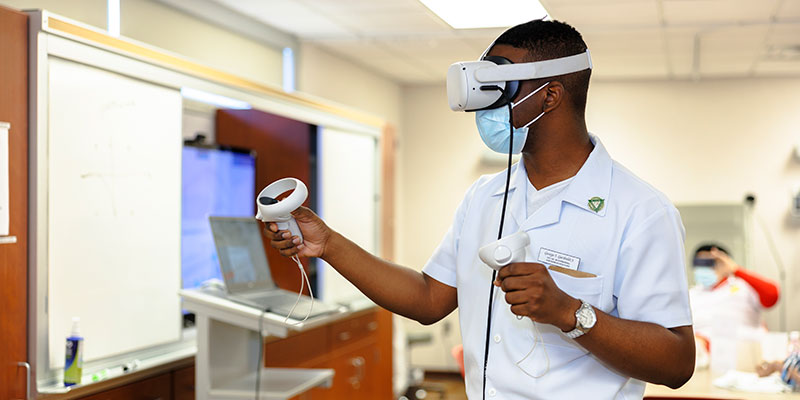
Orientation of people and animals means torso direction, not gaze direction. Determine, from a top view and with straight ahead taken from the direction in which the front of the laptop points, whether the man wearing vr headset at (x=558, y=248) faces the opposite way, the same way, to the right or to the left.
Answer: to the right

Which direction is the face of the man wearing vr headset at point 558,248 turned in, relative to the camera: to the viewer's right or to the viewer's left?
to the viewer's left

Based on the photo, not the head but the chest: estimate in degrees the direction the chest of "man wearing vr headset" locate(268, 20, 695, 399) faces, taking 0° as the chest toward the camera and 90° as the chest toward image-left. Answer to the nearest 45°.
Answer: approximately 45°

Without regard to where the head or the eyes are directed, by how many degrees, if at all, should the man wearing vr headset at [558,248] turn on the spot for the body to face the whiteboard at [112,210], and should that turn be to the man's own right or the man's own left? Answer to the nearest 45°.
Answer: approximately 90° to the man's own right

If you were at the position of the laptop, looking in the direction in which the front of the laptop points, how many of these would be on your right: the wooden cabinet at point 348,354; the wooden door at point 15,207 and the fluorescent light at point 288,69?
1

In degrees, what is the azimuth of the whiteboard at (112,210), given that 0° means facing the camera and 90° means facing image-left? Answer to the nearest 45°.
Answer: approximately 315°

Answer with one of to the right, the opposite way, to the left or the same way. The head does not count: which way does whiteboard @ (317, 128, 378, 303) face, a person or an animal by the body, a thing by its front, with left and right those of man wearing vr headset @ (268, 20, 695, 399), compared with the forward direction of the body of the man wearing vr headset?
to the left

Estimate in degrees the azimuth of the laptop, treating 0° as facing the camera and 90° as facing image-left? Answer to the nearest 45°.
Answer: approximately 315°

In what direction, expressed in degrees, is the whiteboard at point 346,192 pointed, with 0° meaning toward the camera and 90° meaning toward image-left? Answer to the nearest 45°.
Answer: approximately 315°
